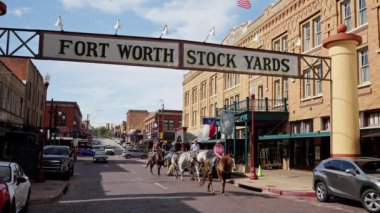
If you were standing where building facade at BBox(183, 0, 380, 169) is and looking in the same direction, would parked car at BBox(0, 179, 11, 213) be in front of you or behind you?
in front

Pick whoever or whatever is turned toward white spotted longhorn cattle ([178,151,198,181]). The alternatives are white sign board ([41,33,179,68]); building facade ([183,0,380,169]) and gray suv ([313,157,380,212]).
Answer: the building facade

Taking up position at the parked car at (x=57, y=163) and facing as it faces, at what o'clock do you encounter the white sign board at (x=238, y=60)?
The white sign board is roughly at 9 o'clock from the parked car.

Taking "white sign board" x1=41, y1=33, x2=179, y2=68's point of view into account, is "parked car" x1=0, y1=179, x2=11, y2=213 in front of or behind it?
in front

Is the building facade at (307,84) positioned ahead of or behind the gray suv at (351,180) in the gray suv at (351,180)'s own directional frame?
behind

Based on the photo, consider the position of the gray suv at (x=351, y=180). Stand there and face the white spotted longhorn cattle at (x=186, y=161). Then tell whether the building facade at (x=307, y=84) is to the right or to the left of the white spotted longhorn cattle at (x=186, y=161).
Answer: right

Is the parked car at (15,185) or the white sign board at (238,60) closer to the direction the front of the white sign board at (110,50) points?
the parked car

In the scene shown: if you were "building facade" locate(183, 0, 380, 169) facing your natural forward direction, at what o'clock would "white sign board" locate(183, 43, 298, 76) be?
The white sign board is roughly at 11 o'clock from the building facade.
